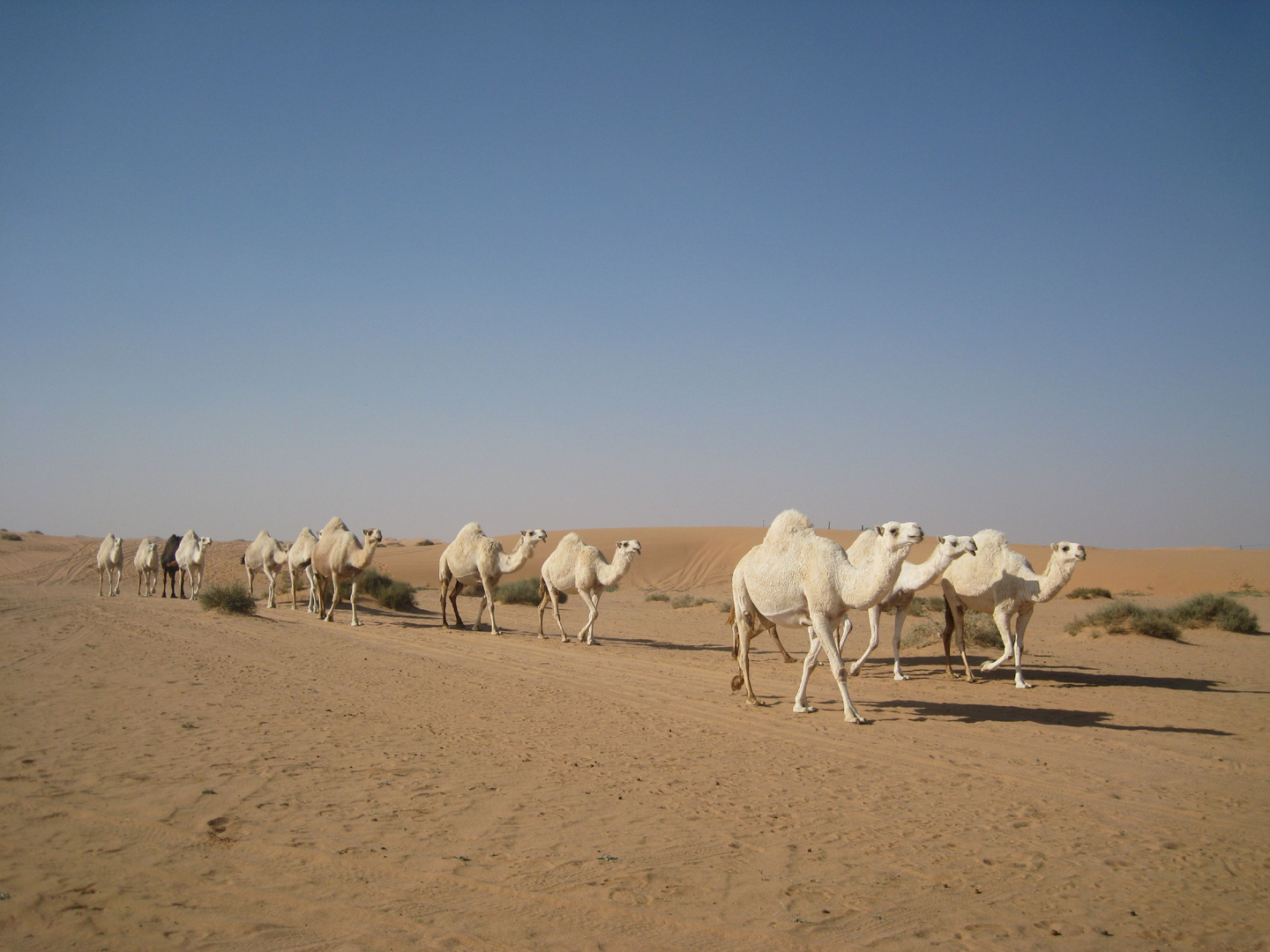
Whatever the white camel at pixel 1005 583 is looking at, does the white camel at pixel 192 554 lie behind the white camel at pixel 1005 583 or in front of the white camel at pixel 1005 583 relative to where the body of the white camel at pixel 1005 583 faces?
behind

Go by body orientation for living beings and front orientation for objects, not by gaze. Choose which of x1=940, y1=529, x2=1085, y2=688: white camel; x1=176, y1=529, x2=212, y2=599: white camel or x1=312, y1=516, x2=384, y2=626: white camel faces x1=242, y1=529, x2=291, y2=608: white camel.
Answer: x1=176, y1=529, x2=212, y2=599: white camel

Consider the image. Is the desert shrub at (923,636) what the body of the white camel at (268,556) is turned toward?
yes

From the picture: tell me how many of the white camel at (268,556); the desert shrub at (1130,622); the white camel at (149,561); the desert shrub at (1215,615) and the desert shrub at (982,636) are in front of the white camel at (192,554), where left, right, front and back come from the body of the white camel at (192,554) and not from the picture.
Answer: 4

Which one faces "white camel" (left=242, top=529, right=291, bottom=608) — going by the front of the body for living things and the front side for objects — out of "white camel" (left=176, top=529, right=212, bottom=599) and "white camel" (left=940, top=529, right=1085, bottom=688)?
"white camel" (left=176, top=529, right=212, bottom=599)

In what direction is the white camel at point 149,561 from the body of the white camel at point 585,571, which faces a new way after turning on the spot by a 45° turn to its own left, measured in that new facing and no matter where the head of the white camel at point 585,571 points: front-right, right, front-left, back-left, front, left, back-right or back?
back-left

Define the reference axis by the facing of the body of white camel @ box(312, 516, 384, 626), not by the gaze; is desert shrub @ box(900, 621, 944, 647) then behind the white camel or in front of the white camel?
in front

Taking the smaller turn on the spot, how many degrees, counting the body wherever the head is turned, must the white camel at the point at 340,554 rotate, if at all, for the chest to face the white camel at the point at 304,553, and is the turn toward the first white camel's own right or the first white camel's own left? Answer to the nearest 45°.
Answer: approximately 135° to the first white camel's own left

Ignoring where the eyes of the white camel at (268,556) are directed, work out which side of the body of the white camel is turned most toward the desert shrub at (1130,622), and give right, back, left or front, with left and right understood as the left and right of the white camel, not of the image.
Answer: front

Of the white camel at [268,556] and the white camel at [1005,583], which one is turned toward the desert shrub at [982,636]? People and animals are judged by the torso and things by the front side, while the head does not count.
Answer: the white camel at [268,556]

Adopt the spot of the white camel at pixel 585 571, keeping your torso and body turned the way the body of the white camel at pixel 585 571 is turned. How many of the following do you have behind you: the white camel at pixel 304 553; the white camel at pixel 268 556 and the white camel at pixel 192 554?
3

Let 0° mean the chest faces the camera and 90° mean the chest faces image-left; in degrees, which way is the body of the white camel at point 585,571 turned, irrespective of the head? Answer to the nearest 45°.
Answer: approximately 315°

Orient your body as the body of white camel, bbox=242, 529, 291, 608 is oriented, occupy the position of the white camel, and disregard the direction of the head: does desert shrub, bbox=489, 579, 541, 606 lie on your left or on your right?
on your left

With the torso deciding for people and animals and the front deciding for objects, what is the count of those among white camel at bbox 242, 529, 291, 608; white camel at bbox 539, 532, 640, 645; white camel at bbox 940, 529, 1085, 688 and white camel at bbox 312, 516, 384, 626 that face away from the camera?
0

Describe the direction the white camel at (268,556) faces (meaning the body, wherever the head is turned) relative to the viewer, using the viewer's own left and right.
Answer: facing the viewer and to the right of the viewer
